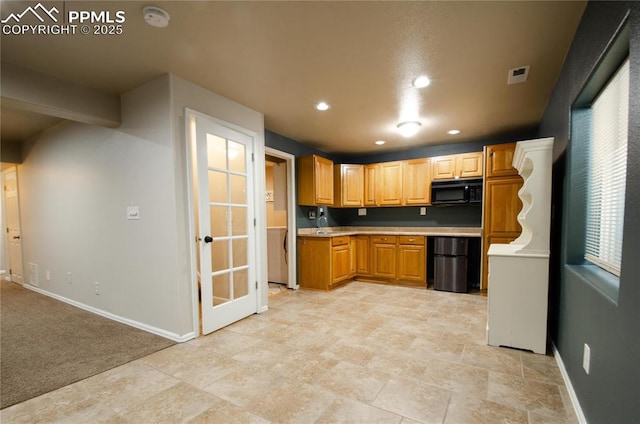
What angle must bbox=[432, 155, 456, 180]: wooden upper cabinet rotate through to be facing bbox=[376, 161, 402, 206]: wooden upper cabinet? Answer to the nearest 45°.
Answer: approximately 90° to its right

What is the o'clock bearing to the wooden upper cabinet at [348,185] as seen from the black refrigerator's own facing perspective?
The wooden upper cabinet is roughly at 3 o'clock from the black refrigerator.

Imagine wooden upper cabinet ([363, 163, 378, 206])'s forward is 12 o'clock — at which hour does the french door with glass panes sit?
The french door with glass panes is roughly at 1 o'clock from the wooden upper cabinet.

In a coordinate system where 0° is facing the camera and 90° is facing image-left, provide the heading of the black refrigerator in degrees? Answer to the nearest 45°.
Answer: approximately 0°

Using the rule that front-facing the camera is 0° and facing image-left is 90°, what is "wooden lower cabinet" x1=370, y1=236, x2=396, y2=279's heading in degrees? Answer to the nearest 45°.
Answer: approximately 0°

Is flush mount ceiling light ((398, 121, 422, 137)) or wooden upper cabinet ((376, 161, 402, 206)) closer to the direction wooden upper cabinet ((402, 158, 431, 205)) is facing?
the flush mount ceiling light

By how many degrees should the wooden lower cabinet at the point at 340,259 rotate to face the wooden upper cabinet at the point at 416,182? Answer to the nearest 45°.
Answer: approximately 45° to its left

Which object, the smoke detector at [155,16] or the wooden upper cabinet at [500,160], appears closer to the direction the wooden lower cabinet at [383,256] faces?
the smoke detector

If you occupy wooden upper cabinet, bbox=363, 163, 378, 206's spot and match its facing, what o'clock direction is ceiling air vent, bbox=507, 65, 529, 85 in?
The ceiling air vent is roughly at 11 o'clock from the wooden upper cabinet.
